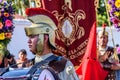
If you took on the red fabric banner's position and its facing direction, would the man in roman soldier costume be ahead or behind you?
ahead

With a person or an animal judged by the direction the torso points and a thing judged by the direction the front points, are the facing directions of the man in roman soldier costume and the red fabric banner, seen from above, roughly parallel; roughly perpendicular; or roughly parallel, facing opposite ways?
roughly perpendicular

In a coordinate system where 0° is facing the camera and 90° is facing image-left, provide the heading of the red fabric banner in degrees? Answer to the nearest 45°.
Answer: approximately 0°

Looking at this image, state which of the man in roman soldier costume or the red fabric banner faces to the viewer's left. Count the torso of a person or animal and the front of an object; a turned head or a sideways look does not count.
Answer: the man in roman soldier costume

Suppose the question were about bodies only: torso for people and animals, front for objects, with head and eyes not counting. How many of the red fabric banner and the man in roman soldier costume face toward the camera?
1

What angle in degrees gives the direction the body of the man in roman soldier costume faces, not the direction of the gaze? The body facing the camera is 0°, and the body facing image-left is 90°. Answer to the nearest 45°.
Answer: approximately 90°

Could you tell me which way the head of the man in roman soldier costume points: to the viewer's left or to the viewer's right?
to the viewer's left

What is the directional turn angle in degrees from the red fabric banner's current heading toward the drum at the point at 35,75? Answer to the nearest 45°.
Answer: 0° — it already faces it
